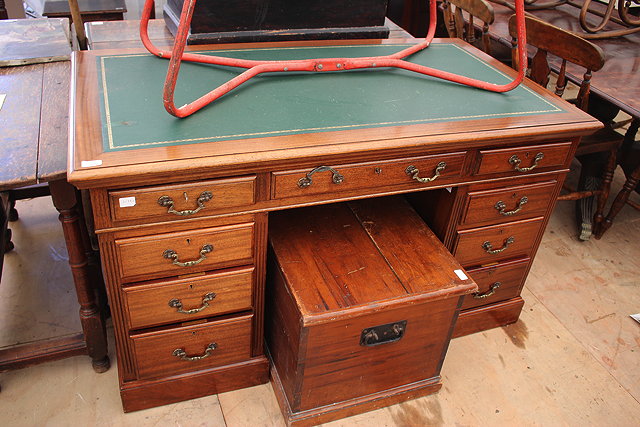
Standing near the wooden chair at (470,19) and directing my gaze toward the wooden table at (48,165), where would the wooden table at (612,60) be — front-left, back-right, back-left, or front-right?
back-left

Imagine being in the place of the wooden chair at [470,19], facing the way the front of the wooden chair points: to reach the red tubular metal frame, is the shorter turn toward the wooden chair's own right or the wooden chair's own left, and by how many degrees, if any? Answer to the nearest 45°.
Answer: approximately 135° to the wooden chair's own right

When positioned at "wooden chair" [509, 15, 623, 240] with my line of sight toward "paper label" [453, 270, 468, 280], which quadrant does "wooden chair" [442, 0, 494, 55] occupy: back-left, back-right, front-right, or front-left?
back-right
